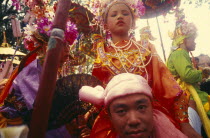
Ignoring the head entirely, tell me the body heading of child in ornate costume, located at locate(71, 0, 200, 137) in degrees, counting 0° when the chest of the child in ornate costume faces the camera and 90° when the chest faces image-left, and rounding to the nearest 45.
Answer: approximately 0°

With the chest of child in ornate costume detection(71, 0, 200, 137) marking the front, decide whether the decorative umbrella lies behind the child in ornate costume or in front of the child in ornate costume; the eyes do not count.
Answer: behind
